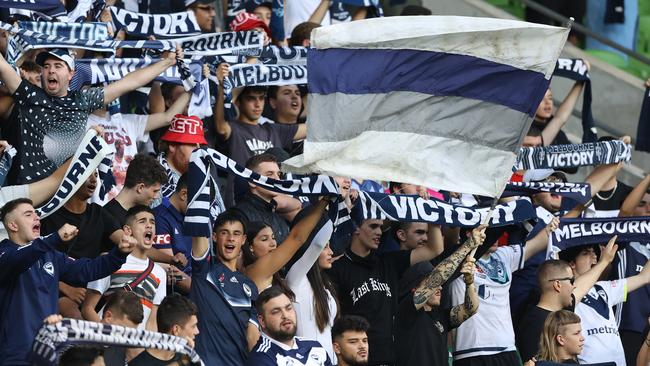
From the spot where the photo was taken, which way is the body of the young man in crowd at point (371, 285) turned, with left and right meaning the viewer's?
facing the viewer and to the right of the viewer

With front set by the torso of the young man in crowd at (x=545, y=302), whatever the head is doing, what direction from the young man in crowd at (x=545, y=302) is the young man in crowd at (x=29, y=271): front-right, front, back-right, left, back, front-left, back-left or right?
back-right

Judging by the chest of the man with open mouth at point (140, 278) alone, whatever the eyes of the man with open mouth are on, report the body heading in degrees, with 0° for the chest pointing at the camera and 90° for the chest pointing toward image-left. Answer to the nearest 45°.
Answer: approximately 315°

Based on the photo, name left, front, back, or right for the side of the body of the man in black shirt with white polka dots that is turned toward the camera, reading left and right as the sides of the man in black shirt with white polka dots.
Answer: front

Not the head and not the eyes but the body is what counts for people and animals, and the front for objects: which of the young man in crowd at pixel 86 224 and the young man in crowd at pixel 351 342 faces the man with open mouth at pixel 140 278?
the young man in crowd at pixel 86 224

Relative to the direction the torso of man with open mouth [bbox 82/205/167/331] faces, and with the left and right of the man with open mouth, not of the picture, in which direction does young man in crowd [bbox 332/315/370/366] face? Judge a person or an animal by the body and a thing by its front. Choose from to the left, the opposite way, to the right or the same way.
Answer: the same way

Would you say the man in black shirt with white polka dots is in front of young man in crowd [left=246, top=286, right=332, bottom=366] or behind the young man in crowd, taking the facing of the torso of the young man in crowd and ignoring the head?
behind

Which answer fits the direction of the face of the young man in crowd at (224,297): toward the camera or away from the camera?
toward the camera

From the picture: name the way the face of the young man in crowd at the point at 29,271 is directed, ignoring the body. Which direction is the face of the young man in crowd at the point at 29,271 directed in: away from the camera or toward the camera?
toward the camera
